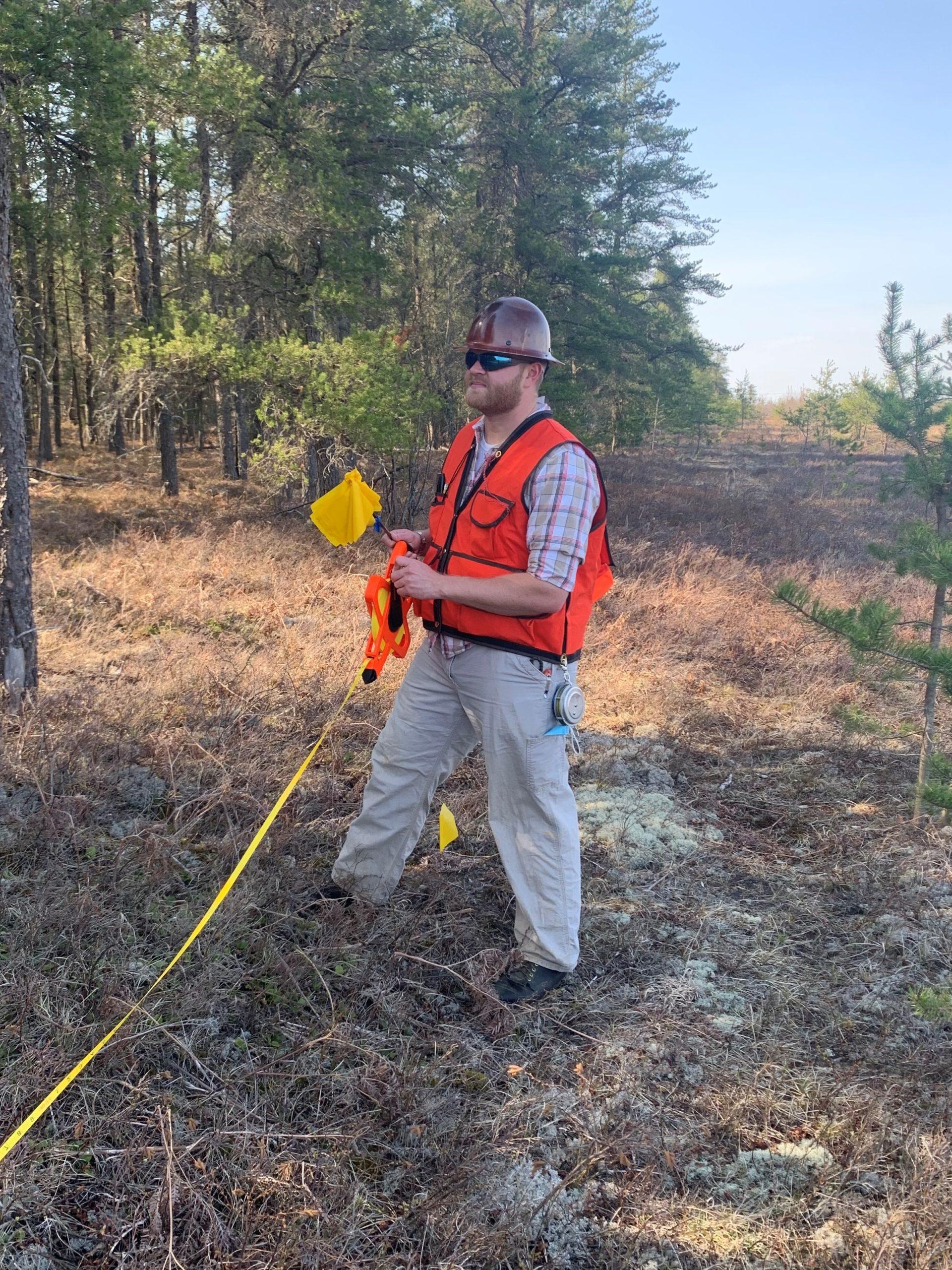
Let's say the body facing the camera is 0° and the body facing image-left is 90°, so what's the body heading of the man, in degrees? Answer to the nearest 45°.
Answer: approximately 45°

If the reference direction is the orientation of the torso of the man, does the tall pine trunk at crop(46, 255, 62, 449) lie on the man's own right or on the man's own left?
on the man's own right

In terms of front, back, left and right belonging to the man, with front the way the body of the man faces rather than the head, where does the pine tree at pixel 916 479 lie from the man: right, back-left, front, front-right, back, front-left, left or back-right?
back

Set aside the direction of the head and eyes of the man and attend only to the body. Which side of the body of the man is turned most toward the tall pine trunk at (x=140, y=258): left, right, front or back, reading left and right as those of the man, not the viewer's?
right

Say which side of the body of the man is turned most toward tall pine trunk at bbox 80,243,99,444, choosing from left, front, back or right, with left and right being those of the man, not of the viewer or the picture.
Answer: right

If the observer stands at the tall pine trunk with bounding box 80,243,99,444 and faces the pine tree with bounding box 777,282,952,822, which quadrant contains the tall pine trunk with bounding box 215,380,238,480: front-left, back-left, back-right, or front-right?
front-left

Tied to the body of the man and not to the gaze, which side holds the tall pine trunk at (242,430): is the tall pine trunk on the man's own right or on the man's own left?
on the man's own right

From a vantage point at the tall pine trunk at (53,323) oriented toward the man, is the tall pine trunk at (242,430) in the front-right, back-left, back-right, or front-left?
front-left

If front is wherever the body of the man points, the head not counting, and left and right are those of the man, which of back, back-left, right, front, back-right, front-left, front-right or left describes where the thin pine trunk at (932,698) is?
back
